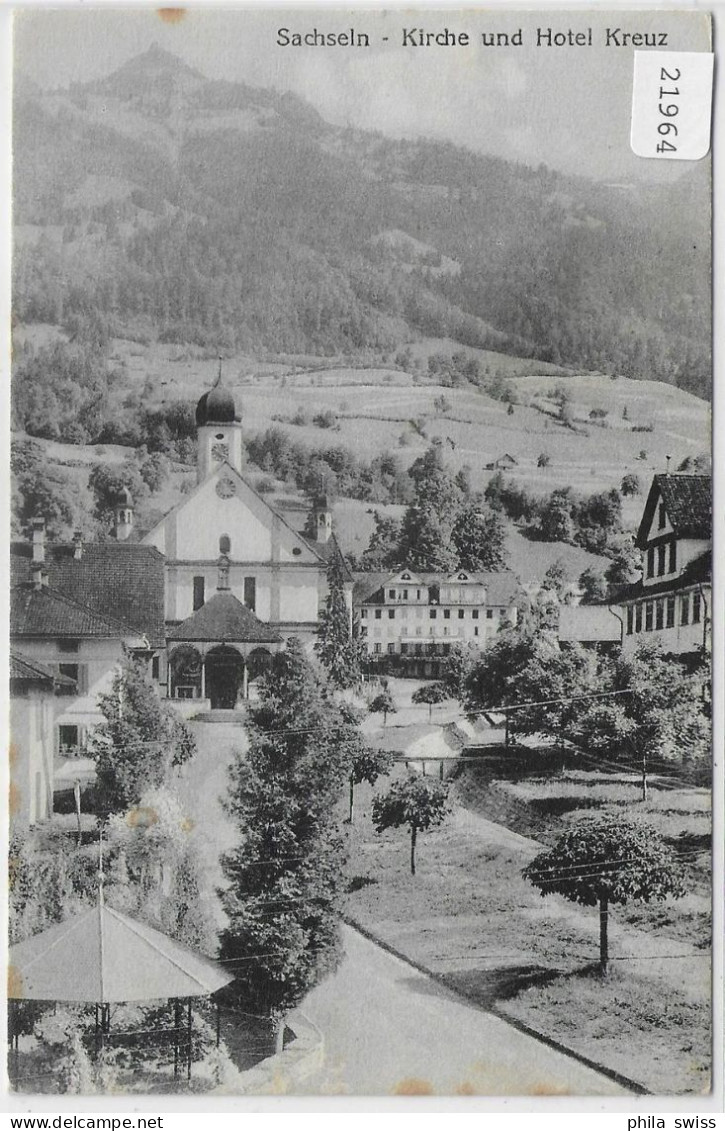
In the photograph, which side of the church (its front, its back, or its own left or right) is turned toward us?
front

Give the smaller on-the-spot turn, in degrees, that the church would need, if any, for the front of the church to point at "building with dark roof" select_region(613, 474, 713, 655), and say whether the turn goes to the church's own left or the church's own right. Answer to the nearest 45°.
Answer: approximately 90° to the church's own left
